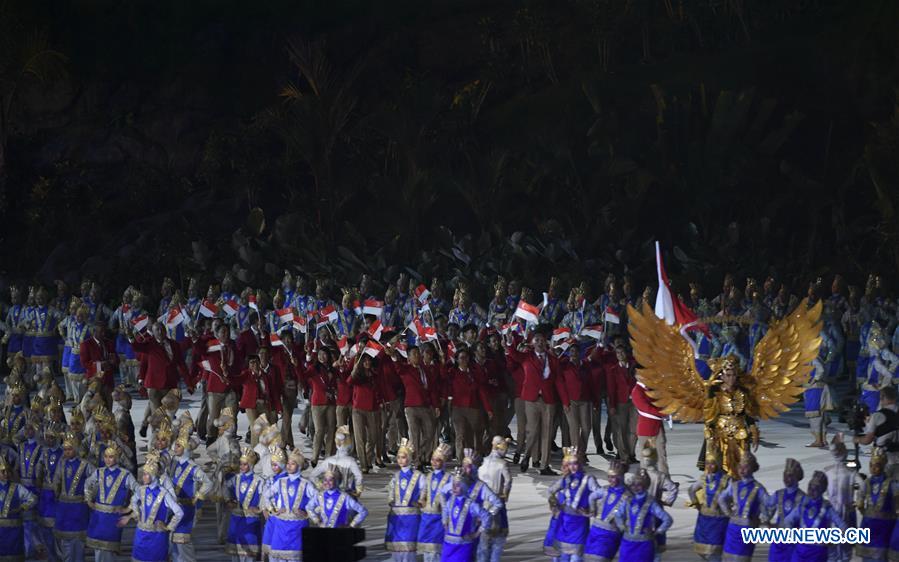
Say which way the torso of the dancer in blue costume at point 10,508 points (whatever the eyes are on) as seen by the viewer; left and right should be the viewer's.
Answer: facing the viewer

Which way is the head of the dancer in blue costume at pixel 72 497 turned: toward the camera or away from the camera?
toward the camera

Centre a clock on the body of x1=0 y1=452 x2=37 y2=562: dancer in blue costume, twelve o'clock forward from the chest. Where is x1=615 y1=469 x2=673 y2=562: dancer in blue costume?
x1=615 y1=469 x2=673 y2=562: dancer in blue costume is roughly at 10 o'clock from x1=0 y1=452 x2=37 y2=562: dancer in blue costume.

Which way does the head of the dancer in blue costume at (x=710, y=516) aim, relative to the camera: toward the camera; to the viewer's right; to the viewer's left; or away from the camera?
toward the camera

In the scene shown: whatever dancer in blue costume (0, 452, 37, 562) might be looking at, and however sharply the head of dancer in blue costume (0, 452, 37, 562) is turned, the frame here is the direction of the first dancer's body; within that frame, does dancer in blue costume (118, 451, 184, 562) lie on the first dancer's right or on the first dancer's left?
on the first dancer's left

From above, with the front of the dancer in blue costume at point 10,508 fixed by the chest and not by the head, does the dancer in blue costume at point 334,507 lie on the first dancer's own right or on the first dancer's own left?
on the first dancer's own left

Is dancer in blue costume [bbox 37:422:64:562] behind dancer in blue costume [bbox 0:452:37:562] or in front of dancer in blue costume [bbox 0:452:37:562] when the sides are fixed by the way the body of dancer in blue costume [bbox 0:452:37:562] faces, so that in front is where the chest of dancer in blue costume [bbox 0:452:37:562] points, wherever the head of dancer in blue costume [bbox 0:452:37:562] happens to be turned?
behind

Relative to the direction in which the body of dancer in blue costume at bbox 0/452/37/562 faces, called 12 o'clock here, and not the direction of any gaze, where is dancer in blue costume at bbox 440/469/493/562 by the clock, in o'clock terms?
dancer in blue costume at bbox 440/469/493/562 is roughly at 10 o'clock from dancer in blue costume at bbox 0/452/37/562.

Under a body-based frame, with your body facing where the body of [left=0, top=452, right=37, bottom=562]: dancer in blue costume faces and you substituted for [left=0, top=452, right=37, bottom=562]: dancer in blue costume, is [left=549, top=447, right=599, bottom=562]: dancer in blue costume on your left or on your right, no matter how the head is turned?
on your left

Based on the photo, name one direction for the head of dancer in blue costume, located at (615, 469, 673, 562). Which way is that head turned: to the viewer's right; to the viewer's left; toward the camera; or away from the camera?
toward the camera

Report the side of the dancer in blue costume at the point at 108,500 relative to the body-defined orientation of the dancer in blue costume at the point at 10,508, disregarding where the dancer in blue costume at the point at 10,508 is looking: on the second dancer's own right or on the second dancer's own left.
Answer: on the second dancer's own left
